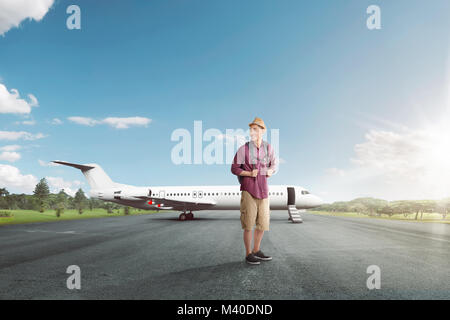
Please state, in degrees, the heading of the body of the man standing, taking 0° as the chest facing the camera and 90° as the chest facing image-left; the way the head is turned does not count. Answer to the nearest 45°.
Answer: approximately 315°

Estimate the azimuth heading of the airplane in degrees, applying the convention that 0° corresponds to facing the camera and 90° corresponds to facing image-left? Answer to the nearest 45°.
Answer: approximately 270°

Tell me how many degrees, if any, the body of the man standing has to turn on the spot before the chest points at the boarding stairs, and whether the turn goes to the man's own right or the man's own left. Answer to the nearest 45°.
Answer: approximately 135° to the man's own left
